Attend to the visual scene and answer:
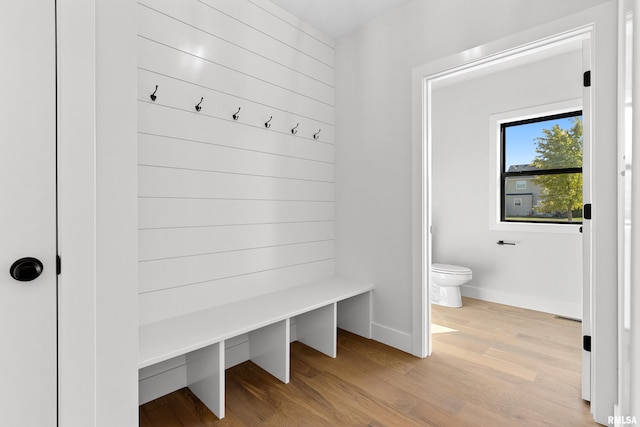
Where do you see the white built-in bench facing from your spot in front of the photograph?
facing the viewer and to the right of the viewer

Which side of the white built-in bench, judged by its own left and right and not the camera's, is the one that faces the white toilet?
left

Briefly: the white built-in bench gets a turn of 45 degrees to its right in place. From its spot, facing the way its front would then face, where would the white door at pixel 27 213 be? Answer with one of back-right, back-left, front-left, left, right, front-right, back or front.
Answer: front-right

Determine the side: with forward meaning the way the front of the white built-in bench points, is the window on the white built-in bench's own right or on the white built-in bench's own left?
on the white built-in bench's own left
